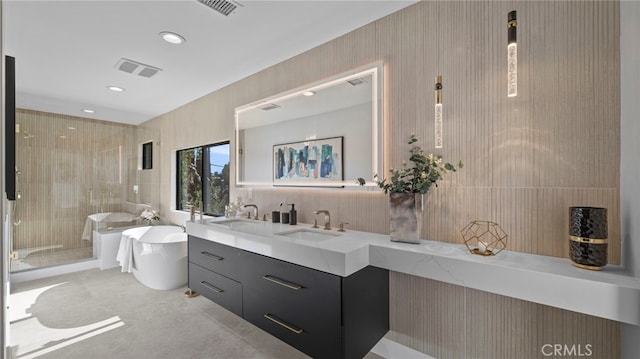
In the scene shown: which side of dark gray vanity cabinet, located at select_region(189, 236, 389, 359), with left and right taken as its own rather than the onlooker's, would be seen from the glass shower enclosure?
right

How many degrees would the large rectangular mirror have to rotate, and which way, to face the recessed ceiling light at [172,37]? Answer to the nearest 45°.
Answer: approximately 45° to its right

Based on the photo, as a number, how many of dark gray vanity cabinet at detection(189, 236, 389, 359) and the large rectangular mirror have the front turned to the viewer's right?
0

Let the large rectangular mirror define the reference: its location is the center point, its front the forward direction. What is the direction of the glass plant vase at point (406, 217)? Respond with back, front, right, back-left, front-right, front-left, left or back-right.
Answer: left

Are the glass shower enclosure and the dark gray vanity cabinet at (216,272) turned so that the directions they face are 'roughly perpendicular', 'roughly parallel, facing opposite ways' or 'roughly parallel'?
roughly perpendicular

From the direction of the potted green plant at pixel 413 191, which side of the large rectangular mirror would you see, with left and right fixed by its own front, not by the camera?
left

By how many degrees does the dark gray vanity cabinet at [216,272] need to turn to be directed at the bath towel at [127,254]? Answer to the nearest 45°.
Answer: approximately 90° to its right

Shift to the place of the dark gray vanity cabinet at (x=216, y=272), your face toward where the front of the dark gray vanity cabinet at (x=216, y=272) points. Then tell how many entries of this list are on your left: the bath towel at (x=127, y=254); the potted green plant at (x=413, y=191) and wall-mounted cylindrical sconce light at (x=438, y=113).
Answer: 2

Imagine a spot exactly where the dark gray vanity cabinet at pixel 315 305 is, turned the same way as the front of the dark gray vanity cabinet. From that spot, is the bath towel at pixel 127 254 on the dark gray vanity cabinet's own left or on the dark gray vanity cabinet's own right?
on the dark gray vanity cabinet's own right

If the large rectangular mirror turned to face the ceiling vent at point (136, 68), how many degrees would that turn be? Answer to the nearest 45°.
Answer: approximately 45° to its right

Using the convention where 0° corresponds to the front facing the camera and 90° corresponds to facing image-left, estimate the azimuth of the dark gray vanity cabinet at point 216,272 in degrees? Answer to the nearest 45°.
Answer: approximately 45°

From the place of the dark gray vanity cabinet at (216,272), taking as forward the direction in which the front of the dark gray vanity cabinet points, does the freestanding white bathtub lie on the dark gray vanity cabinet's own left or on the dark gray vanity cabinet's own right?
on the dark gray vanity cabinet's own right
